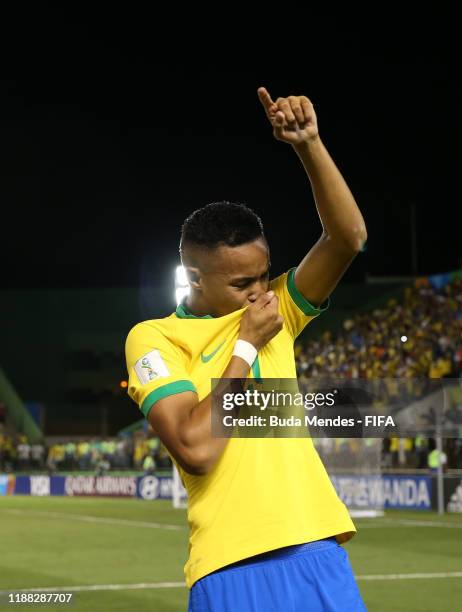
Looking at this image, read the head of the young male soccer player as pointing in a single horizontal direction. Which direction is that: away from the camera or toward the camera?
toward the camera

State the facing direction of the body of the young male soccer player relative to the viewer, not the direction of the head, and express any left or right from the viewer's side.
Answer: facing the viewer and to the right of the viewer
